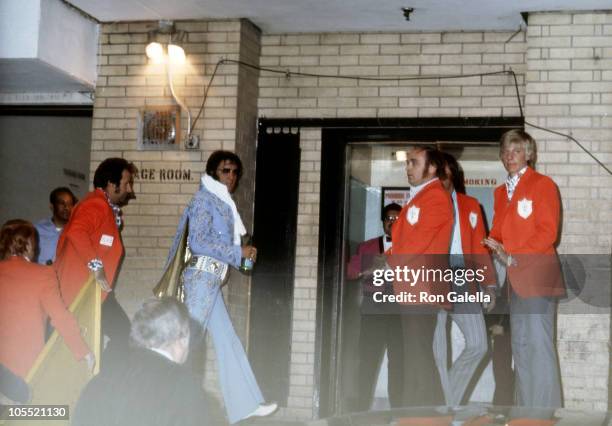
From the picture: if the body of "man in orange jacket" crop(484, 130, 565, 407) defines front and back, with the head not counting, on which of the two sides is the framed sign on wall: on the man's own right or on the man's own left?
on the man's own right

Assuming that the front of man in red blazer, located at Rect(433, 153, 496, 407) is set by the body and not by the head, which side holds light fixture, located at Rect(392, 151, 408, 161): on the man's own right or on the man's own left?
on the man's own right

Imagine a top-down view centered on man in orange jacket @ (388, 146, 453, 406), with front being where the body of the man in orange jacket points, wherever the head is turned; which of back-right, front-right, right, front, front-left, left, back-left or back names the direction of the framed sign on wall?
back-right

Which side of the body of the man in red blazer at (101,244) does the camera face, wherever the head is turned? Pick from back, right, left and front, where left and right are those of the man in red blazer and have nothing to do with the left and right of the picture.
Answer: right

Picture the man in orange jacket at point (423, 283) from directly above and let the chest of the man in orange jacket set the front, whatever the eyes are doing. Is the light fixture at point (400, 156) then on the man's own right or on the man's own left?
on the man's own right

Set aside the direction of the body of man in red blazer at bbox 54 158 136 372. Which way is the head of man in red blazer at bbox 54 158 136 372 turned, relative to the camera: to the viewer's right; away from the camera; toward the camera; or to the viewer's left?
to the viewer's right

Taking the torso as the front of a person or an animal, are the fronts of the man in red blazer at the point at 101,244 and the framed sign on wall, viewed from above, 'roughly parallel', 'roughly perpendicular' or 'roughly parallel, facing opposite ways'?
roughly perpendicular

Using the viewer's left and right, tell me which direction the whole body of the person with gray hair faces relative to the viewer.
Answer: facing away from the viewer and to the right of the viewer

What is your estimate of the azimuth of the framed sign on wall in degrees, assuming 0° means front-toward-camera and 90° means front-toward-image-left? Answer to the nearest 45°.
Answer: approximately 0°

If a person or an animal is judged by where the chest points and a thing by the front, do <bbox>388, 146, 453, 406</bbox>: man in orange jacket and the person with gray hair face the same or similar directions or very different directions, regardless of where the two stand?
very different directions
